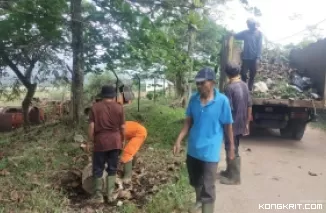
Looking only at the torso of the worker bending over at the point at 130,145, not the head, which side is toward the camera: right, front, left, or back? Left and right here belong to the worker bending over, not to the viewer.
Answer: left

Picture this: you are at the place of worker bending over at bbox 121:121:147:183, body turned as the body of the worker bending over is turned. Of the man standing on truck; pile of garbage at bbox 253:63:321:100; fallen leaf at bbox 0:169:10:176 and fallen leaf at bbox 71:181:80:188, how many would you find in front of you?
2

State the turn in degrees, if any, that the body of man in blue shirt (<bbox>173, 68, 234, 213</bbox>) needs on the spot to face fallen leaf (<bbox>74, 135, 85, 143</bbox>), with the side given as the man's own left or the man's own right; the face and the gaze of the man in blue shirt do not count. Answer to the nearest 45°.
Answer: approximately 90° to the man's own right

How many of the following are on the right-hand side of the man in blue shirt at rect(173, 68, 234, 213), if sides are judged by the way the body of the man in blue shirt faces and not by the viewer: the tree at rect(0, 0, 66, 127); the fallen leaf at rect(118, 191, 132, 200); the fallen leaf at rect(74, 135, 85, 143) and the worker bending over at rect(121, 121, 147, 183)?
4

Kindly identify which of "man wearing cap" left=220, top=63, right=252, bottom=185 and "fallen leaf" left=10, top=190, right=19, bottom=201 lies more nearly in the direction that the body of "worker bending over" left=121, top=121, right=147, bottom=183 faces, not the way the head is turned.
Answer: the fallen leaf

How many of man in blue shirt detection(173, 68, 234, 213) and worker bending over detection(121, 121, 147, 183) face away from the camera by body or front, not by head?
0

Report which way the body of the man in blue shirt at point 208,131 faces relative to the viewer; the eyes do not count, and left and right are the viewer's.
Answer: facing the viewer and to the left of the viewer

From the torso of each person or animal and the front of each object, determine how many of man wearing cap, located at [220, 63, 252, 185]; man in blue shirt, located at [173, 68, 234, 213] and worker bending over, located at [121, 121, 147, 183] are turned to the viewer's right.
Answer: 0

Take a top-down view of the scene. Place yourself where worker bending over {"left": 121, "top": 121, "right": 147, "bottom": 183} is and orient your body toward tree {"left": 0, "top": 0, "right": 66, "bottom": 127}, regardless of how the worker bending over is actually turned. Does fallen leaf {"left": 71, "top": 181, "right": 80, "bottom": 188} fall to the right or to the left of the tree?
left

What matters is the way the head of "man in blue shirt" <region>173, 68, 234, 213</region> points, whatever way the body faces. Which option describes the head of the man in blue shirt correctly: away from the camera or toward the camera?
toward the camera

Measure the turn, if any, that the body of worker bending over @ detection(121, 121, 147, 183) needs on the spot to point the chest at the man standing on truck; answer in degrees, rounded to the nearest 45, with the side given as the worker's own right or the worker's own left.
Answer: approximately 135° to the worker's own right

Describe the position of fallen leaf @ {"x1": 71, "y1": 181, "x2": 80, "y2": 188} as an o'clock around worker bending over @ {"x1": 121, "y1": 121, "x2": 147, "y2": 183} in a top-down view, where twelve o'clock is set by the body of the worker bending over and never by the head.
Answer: The fallen leaf is roughly at 12 o'clock from the worker bending over.
